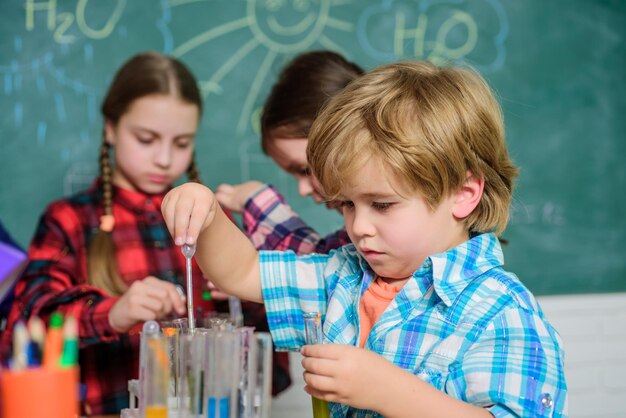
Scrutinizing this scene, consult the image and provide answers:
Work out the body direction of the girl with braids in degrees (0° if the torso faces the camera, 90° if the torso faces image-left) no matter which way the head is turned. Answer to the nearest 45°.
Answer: approximately 315°

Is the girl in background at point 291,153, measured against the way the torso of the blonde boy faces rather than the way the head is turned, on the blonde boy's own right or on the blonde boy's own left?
on the blonde boy's own right

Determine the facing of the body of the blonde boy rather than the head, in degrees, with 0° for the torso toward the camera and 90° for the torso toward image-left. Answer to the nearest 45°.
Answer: approximately 45°

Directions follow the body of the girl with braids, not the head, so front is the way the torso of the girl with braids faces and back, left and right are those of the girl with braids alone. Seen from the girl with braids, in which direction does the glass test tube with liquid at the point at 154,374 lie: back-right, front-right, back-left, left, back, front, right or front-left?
front-right
